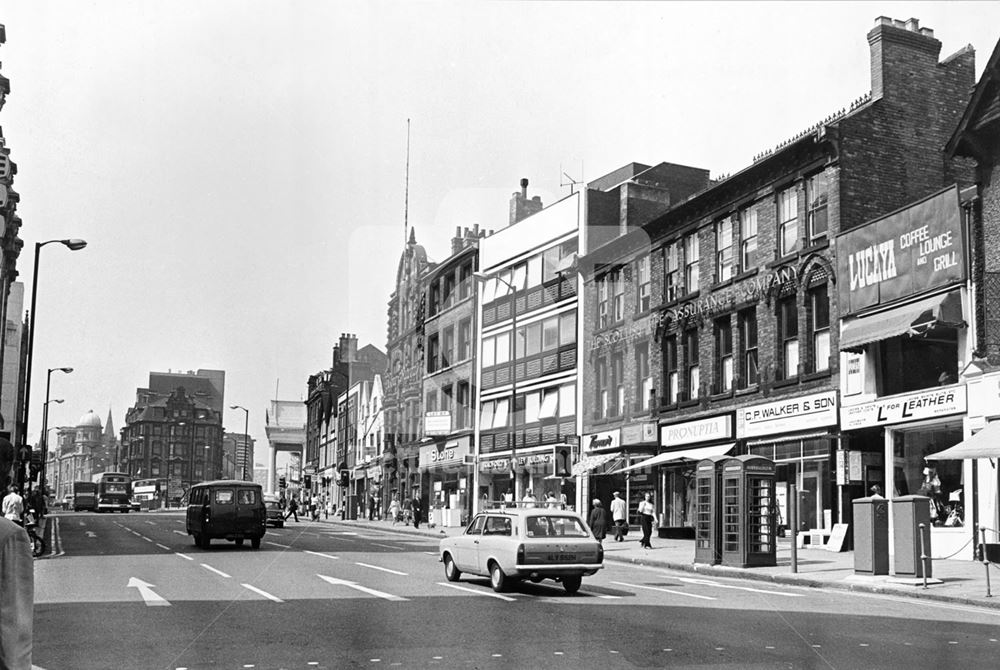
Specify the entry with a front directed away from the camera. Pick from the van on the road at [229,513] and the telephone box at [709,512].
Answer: the van on the road

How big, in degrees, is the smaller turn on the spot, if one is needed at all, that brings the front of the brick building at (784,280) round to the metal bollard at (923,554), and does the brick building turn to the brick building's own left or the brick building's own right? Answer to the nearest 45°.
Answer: approximately 45° to the brick building's own left

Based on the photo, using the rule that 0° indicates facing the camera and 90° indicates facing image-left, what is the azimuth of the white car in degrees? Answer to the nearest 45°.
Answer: approximately 135°

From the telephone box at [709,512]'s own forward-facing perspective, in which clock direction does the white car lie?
The white car is roughly at 11 o'clock from the telephone box.

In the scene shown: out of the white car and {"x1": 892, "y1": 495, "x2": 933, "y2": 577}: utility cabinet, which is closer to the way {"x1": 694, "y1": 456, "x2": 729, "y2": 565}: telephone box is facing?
the white car

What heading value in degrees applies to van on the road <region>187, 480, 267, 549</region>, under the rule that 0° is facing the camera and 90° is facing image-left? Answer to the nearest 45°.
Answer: approximately 180°

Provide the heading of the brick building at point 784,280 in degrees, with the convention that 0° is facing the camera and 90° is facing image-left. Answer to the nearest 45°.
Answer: approximately 45°

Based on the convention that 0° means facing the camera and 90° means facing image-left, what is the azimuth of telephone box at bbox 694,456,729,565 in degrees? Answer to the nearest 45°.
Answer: approximately 45°

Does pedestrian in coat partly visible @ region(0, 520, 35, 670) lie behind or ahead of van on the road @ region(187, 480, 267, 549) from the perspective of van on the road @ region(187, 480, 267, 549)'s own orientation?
behind

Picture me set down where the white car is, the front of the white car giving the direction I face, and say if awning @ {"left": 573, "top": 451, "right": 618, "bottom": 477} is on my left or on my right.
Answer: on my right

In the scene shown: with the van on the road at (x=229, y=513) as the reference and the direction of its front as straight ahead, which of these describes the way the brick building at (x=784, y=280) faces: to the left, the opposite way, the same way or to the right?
to the left
